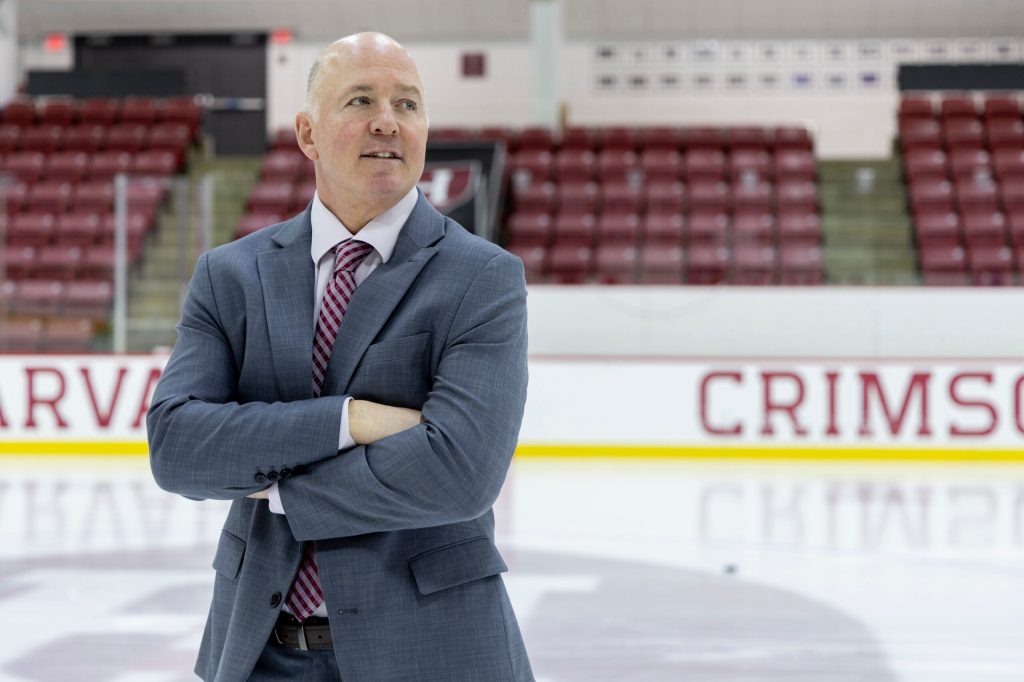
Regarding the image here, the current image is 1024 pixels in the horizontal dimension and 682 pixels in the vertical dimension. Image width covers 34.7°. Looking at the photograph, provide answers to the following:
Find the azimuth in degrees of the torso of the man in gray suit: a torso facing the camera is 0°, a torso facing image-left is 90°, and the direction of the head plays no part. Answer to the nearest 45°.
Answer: approximately 45°

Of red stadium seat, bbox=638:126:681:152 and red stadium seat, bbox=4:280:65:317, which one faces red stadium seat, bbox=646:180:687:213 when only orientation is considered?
red stadium seat, bbox=638:126:681:152

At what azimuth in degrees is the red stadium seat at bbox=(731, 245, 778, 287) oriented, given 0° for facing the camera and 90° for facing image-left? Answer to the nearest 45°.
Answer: approximately 0°

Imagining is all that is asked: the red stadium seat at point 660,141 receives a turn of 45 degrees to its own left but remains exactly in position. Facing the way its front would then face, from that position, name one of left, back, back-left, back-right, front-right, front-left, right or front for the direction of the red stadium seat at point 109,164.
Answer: back-right

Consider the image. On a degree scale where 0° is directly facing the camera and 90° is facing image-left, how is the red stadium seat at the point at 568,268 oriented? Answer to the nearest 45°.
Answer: approximately 0°

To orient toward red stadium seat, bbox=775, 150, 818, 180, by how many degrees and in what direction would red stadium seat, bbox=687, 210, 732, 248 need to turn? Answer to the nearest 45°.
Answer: approximately 180°

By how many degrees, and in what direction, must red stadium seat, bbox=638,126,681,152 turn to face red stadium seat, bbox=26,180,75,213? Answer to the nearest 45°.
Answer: approximately 45° to its right

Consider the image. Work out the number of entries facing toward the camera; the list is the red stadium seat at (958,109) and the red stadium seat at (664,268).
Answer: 2

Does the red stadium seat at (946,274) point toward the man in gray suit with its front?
yes
